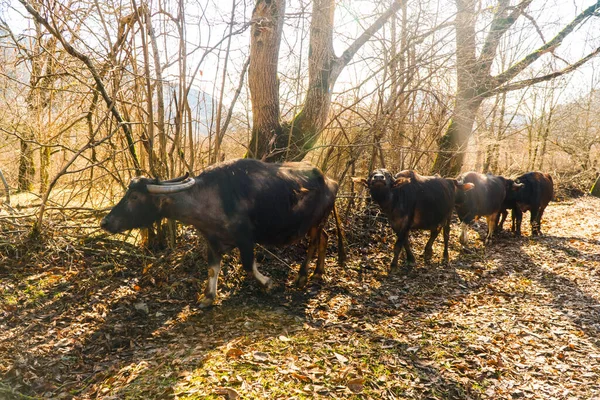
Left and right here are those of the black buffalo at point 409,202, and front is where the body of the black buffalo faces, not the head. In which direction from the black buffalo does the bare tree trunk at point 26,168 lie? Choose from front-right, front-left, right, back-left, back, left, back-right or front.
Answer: front-right

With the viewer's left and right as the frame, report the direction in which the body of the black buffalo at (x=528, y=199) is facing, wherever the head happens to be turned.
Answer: facing the viewer and to the left of the viewer

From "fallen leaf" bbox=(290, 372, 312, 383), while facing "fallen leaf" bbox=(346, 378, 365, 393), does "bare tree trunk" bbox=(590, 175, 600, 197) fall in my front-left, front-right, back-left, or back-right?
front-left

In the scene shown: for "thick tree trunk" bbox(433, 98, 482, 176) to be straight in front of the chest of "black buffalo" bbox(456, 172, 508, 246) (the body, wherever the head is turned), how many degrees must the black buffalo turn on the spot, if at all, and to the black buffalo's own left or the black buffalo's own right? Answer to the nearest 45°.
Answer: approximately 135° to the black buffalo's own right

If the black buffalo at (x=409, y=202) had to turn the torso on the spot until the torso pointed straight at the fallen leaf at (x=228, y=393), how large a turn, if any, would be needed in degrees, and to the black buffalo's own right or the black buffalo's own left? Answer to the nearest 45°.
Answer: approximately 45° to the black buffalo's own left

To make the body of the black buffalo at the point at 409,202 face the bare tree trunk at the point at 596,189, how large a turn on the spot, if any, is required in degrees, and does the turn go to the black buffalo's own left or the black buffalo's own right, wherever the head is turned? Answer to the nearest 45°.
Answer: approximately 180°

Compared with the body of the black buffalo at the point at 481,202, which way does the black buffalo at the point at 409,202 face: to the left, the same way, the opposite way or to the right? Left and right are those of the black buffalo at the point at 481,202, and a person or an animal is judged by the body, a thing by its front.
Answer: the same way

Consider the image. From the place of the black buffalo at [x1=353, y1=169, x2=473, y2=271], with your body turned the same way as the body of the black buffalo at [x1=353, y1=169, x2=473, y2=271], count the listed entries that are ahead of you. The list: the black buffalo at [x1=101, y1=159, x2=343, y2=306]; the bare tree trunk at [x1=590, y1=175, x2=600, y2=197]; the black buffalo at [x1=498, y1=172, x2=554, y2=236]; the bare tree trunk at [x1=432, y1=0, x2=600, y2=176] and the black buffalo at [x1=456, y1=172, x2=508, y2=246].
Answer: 1

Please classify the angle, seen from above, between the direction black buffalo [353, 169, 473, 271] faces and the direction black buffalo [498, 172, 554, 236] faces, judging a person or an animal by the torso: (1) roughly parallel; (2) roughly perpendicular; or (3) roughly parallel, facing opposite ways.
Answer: roughly parallel

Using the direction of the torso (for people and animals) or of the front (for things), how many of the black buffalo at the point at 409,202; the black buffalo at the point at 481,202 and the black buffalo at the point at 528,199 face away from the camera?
0

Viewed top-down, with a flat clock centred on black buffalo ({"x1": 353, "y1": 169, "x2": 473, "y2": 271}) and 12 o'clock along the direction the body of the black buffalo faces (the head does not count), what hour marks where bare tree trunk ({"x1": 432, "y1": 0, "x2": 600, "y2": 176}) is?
The bare tree trunk is roughly at 5 o'clock from the black buffalo.

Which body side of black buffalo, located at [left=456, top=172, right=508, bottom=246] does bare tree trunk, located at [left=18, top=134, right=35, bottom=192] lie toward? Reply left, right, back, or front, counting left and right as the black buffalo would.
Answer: front

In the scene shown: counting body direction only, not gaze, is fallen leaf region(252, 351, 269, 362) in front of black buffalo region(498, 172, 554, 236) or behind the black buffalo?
in front

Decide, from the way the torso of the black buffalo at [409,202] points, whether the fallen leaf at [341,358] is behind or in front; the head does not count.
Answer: in front

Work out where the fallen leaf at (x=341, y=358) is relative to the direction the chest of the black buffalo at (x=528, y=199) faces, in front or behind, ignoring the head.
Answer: in front

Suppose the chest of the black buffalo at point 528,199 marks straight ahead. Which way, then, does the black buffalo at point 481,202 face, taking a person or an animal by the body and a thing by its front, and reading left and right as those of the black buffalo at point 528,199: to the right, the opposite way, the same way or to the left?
the same way

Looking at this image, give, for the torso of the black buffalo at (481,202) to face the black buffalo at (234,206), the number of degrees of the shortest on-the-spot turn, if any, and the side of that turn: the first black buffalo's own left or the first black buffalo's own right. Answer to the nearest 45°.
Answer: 0° — it already faces it
